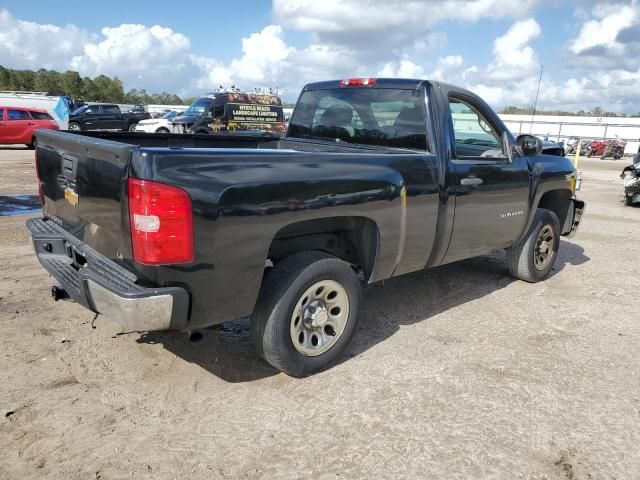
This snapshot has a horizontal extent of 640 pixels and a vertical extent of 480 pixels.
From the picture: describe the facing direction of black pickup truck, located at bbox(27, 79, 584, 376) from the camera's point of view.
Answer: facing away from the viewer and to the right of the viewer

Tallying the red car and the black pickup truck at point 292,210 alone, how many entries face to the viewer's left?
1

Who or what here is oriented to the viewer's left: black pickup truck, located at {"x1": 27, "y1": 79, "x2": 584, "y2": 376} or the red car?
the red car

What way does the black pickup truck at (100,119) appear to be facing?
to the viewer's left

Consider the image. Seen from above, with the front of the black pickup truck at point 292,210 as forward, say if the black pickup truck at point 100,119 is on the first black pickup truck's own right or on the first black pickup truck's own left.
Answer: on the first black pickup truck's own left

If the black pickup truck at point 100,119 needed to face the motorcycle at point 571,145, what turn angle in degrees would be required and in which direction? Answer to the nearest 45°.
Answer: approximately 180°

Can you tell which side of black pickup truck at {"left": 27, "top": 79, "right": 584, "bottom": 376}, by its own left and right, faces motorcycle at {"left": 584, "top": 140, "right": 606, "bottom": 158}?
front

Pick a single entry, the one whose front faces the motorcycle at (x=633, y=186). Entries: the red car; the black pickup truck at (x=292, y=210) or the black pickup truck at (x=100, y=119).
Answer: the black pickup truck at (x=292, y=210)

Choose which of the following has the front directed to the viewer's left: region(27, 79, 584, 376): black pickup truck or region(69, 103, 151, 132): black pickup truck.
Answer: region(69, 103, 151, 132): black pickup truck

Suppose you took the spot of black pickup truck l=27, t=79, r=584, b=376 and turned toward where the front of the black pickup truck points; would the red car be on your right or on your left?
on your left

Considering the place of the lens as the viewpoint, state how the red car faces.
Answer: facing to the left of the viewer

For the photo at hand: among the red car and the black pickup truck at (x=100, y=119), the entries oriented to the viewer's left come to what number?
2

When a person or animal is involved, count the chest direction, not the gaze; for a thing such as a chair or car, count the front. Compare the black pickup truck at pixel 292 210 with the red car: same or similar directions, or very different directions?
very different directions

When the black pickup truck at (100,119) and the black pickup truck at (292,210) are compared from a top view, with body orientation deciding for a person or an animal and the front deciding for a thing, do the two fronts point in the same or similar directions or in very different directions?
very different directions

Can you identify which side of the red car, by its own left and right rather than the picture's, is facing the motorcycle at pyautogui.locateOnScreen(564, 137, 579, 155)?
back
